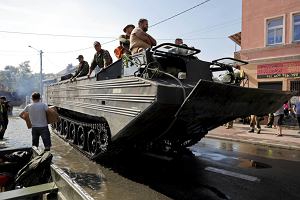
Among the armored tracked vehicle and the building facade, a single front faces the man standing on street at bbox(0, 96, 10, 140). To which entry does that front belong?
the building facade

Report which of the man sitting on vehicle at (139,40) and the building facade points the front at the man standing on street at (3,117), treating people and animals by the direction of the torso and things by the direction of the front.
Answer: the building facade

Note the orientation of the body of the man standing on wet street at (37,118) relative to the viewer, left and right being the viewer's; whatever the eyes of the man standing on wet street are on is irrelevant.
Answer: facing away from the viewer

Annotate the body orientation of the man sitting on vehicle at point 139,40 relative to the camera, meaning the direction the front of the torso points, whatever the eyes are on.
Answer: to the viewer's right

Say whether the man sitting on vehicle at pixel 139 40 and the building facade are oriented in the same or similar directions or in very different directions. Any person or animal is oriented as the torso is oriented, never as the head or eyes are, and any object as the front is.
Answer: very different directions

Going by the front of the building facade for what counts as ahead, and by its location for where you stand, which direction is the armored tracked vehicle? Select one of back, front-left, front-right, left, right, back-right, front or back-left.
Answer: front-left

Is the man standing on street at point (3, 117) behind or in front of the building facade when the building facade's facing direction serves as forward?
in front

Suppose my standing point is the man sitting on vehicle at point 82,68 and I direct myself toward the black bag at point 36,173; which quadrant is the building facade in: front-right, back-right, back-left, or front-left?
back-left
